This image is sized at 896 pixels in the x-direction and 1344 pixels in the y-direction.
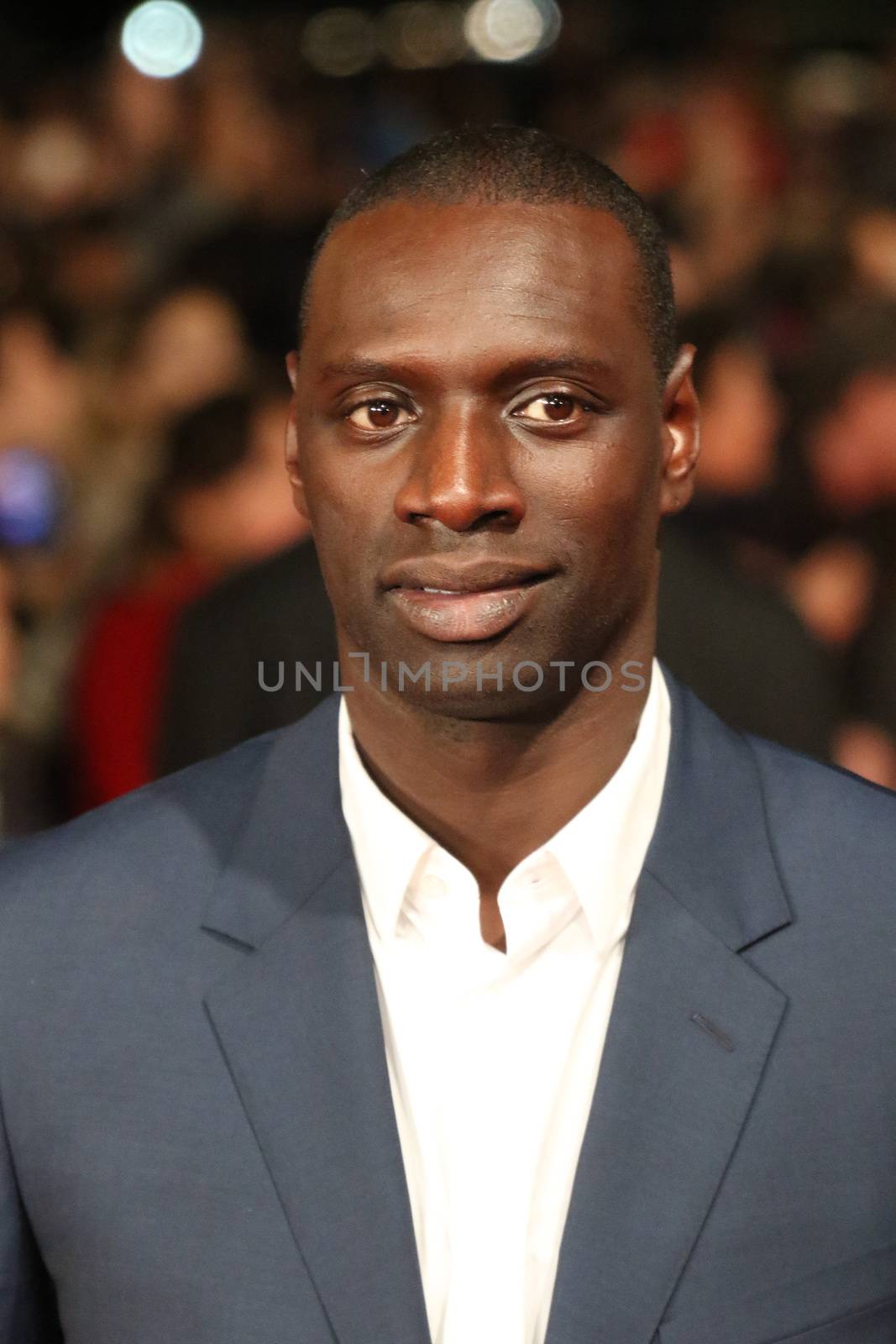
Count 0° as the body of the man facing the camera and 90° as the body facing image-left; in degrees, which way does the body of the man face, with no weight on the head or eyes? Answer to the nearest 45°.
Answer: approximately 0°
